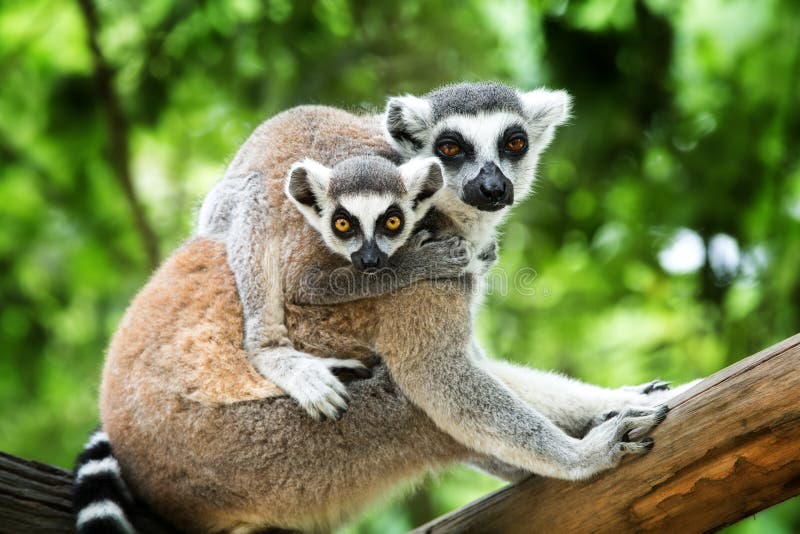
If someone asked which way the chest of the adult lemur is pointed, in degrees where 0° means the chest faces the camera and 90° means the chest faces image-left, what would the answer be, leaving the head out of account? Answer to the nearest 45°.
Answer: approximately 270°
